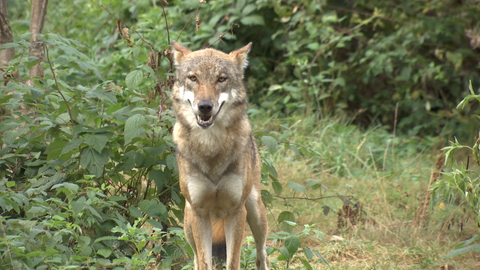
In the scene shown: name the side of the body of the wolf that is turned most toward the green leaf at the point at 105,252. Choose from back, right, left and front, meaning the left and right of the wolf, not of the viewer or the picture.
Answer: right

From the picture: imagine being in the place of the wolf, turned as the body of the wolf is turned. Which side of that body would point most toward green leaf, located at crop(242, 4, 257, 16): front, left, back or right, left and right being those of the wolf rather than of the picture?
back

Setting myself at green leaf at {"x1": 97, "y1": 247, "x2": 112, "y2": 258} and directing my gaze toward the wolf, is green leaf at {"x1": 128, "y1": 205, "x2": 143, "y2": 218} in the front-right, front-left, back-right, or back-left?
front-left

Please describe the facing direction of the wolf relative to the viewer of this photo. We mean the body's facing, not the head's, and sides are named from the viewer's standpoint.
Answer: facing the viewer

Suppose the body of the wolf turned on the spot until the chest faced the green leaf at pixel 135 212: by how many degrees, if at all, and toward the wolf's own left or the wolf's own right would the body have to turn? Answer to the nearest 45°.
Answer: approximately 90° to the wolf's own right

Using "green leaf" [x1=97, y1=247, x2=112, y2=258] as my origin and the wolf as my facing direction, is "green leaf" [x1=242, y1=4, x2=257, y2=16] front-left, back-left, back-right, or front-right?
front-left
